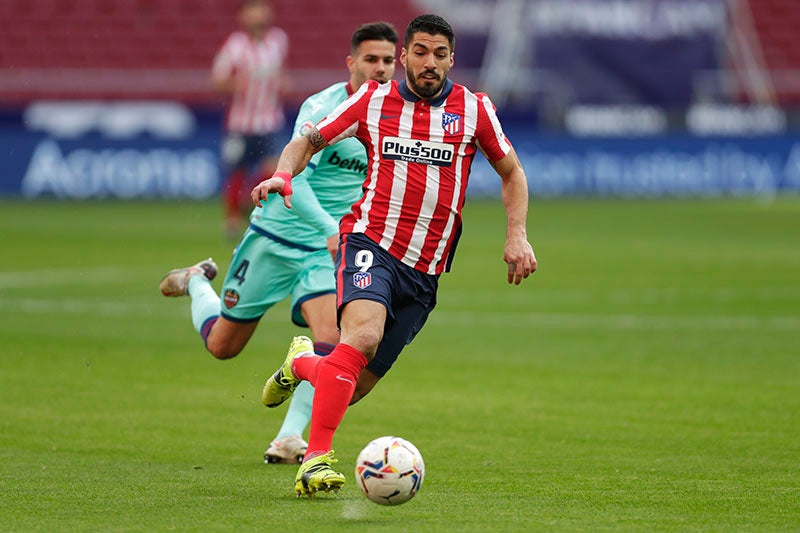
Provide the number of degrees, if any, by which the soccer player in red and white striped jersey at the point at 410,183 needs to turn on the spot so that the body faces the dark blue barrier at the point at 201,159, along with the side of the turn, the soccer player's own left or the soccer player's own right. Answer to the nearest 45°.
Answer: approximately 180°

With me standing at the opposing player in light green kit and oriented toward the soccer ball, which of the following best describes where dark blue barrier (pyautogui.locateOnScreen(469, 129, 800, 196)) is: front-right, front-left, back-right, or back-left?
back-left

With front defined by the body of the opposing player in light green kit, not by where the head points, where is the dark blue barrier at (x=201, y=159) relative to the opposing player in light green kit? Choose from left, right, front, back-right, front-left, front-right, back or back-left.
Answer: back-left

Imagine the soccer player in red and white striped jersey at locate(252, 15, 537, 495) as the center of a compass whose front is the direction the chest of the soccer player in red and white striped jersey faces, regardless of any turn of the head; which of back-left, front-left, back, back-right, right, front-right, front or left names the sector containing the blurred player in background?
back

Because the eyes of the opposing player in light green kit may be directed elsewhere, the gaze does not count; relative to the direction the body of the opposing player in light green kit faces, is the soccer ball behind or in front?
in front

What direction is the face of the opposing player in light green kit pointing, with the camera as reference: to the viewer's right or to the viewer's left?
to the viewer's right

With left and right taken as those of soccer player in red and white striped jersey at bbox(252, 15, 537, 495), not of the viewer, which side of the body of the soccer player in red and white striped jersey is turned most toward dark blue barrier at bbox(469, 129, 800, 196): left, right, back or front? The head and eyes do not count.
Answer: back

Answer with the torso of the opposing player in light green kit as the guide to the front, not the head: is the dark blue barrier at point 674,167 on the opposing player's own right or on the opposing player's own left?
on the opposing player's own left

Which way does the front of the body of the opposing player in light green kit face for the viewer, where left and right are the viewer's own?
facing the viewer and to the right of the viewer

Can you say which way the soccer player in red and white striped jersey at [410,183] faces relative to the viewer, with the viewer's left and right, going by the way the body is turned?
facing the viewer

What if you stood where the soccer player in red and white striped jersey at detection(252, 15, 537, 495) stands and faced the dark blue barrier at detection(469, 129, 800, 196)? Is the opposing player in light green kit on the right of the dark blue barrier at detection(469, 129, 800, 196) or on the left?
left

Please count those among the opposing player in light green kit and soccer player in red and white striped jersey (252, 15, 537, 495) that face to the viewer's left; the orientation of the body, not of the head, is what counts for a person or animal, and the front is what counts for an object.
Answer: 0
